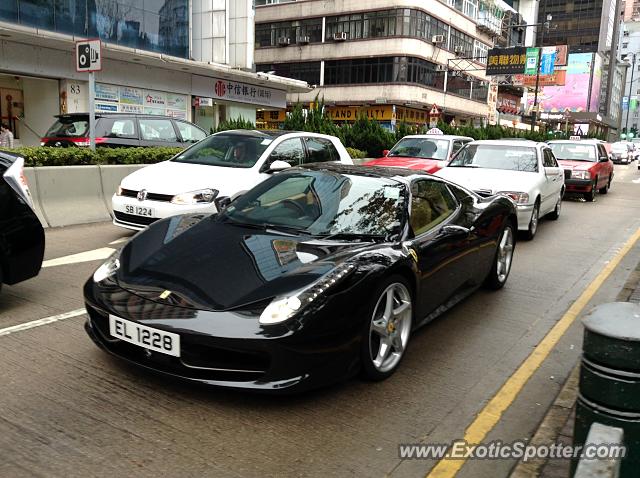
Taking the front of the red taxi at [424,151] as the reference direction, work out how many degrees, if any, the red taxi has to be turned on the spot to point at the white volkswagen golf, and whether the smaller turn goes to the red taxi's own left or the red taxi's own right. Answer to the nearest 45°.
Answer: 0° — it already faces it

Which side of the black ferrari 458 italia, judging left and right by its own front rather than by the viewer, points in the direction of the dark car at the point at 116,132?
right

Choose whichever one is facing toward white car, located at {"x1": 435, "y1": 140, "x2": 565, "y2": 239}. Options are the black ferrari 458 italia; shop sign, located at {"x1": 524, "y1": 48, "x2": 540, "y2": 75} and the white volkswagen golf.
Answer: the shop sign

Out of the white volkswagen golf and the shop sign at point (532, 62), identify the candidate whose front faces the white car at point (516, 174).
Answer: the shop sign

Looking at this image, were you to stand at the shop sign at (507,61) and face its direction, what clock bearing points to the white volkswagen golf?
The white volkswagen golf is roughly at 12 o'clock from the shop sign.

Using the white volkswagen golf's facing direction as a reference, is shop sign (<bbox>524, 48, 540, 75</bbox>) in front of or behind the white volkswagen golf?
behind

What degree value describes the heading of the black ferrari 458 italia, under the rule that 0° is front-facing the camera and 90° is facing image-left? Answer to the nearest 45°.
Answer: approximately 45°

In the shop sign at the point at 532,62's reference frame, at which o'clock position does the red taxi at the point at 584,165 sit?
The red taxi is roughly at 12 o'clock from the shop sign.

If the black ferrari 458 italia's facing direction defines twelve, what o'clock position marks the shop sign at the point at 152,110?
The shop sign is roughly at 4 o'clock from the black ferrari 458 italia.

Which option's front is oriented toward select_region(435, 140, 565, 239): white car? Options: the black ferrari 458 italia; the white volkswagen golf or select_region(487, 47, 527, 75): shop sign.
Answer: the shop sign

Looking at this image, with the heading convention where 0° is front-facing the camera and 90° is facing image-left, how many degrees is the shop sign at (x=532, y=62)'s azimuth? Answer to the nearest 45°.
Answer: approximately 0°

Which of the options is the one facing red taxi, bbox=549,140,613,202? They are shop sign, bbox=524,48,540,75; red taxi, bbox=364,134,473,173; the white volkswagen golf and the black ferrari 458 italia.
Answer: the shop sign
